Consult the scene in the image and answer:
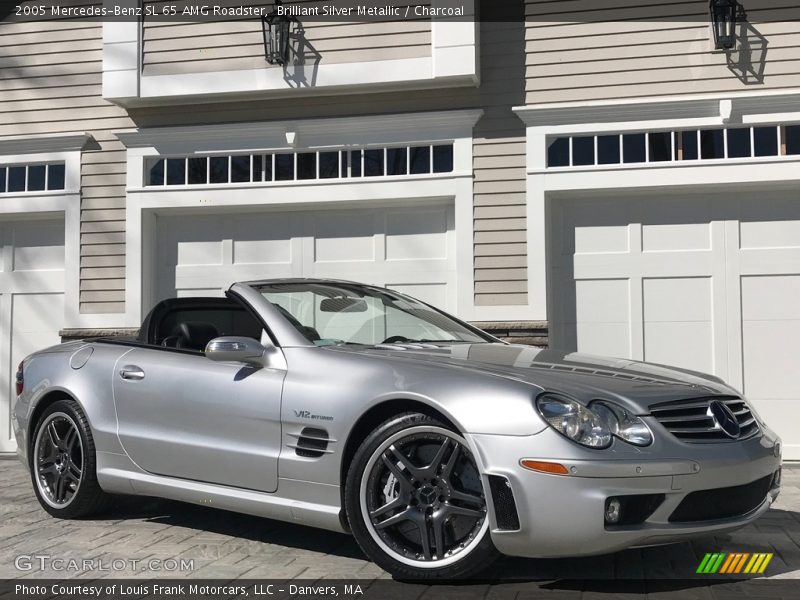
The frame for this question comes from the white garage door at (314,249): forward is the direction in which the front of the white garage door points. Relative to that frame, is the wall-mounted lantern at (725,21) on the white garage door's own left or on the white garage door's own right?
on the white garage door's own left

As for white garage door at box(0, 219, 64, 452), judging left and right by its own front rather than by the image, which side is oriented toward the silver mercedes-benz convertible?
front

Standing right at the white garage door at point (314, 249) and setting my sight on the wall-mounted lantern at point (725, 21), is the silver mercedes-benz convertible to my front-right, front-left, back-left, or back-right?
front-right

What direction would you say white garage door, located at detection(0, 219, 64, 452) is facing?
toward the camera

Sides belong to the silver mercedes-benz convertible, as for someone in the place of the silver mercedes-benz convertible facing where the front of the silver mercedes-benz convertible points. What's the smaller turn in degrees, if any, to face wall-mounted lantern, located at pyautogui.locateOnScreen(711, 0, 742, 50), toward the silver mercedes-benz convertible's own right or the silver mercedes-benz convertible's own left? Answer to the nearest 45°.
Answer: approximately 90° to the silver mercedes-benz convertible's own left

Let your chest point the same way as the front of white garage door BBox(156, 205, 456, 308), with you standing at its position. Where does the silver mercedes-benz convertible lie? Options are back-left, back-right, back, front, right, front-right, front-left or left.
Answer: front

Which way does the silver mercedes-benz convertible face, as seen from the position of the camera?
facing the viewer and to the right of the viewer

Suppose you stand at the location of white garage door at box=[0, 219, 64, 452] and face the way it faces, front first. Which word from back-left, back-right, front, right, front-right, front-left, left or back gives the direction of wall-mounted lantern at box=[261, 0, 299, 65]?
front-left

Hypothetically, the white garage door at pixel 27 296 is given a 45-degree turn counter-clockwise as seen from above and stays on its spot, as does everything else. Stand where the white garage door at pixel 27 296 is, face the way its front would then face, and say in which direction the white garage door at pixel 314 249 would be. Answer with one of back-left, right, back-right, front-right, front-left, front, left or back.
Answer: front

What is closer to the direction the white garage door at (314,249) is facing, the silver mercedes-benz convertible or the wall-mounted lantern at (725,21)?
the silver mercedes-benz convertible

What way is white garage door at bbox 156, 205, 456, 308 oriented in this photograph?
toward the camera

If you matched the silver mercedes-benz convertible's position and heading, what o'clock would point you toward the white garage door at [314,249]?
The white garage door is roughly at 7 o'clock from the silver mercedes-benz convertible.

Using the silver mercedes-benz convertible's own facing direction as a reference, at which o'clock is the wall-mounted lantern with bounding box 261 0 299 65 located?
The wall-mounted lantern is roughly at 7 o'clock from the silver mercedes-benz convertible.
